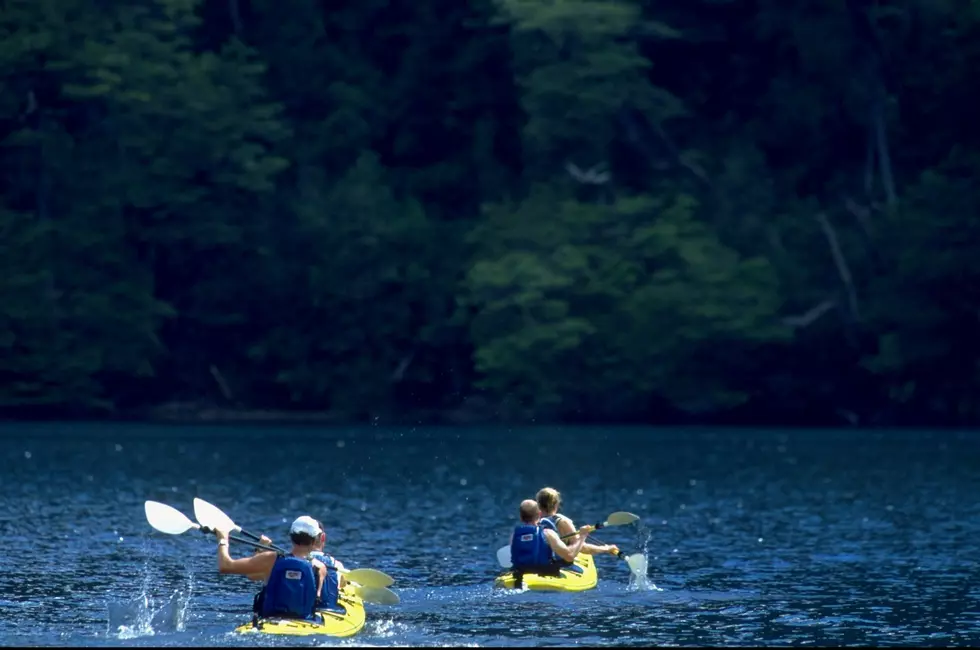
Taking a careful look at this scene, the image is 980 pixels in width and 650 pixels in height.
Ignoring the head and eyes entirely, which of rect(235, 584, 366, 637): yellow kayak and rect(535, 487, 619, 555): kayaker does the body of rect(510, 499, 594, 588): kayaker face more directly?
the kayaker

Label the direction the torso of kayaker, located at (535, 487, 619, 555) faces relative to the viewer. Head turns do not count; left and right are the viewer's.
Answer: facing away from the viewer and to the right of the viewer

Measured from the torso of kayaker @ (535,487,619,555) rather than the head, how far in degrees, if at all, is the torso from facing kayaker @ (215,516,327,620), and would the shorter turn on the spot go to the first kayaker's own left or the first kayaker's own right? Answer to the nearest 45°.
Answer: approximately 180°

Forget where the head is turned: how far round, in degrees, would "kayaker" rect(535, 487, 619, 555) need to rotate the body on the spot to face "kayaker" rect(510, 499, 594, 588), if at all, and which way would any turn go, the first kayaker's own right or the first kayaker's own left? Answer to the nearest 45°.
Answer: approximately 180°

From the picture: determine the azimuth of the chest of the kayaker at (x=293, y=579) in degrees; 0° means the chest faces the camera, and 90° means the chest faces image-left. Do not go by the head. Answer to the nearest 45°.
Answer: approximately 180°

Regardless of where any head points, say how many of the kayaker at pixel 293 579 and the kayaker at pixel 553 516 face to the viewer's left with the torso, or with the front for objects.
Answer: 0

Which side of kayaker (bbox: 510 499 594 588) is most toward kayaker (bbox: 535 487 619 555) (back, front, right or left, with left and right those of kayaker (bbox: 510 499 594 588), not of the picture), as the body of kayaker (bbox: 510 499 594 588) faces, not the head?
front

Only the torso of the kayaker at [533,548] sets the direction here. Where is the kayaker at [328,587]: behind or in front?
behind

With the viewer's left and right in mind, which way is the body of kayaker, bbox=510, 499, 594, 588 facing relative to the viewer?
facing away from the viewer and to the right of the viewer

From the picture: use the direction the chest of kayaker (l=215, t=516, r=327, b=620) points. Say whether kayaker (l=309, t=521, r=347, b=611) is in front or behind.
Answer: in front

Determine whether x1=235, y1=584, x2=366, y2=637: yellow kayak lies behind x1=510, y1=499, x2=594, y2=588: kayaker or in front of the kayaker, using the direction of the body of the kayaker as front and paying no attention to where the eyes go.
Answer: behind

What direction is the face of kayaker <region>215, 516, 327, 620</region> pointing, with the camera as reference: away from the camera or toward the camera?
away from the camera
